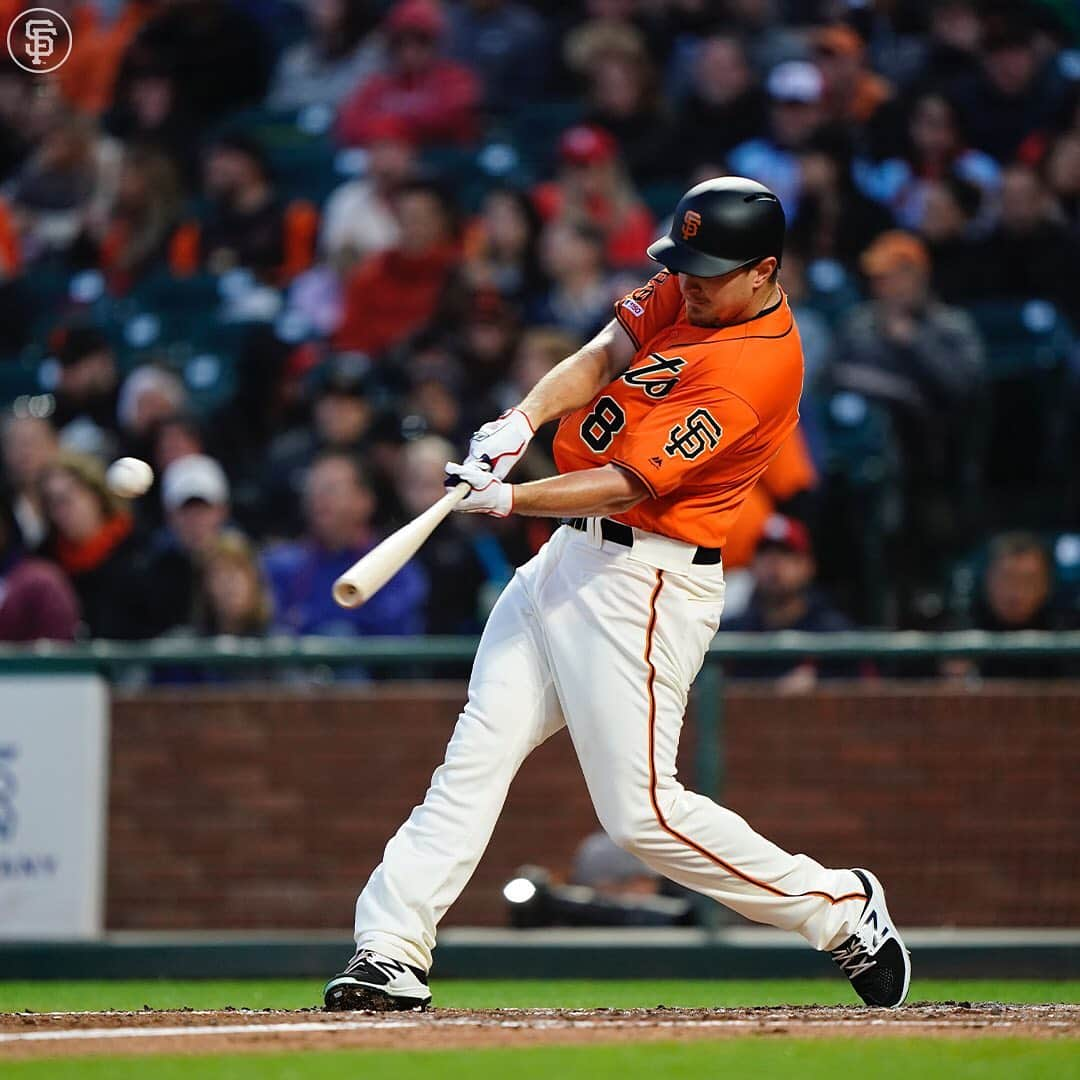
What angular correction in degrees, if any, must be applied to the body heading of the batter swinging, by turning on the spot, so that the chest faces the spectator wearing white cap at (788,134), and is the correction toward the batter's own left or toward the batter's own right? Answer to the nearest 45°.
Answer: approximately 135° to the batter's own right

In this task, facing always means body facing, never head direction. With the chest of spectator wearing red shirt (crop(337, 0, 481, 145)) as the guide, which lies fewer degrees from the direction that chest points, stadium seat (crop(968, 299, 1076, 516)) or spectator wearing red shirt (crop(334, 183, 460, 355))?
the spectator wearing red shirt

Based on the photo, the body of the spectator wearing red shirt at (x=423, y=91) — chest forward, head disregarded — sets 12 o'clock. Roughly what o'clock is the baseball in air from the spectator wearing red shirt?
The baseball in air is roughly at 12 o'clock from the spectator wearing red shirt.

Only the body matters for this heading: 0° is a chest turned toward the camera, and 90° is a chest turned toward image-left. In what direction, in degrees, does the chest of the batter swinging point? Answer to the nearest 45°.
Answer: approximately 45°

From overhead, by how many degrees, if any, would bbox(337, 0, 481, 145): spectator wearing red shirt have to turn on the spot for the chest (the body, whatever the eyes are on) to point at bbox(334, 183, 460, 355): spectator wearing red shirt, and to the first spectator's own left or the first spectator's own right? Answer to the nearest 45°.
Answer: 0° — they already face them

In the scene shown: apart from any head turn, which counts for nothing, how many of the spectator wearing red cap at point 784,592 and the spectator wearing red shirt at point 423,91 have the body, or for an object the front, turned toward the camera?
2

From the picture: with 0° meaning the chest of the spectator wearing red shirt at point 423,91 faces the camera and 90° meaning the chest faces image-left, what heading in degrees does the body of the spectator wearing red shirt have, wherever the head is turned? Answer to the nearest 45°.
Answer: approximately 0°

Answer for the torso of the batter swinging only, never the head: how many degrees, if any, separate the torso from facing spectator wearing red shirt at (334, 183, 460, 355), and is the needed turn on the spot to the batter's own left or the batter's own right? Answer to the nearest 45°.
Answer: approximately 135° to the batter's own right

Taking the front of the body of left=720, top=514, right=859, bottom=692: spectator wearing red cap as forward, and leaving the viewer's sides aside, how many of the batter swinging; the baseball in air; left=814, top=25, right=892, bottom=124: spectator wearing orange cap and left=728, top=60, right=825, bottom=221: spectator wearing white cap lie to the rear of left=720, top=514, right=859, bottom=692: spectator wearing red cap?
2
